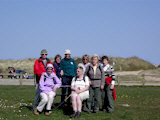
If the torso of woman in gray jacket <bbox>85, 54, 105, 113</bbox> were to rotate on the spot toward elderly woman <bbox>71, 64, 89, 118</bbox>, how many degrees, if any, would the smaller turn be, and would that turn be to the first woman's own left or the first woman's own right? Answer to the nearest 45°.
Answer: approximately 45° to the first woman's own right

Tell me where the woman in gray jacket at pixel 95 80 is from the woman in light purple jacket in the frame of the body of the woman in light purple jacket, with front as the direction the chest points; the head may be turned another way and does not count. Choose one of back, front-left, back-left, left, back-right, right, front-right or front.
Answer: left

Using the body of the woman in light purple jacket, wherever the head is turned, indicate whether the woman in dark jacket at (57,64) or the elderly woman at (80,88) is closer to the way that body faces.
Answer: the elderly woman

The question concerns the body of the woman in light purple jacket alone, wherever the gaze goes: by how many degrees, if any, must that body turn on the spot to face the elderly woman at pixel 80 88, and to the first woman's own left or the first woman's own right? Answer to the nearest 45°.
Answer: approximately 90° to the first woman's own left

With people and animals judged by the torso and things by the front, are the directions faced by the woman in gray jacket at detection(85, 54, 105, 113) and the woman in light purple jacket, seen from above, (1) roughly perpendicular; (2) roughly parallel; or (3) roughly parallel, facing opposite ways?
roughly parallel

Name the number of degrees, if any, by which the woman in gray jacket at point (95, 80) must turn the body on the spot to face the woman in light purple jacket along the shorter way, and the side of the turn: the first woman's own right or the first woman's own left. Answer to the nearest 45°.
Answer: approximately 90° to the first woman's own right

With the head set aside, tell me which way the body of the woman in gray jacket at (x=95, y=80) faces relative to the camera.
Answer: toward the camera

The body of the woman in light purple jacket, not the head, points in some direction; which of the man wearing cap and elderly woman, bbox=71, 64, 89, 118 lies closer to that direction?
the elderly woman

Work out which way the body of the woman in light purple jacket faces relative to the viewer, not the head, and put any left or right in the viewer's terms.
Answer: facing the viewer

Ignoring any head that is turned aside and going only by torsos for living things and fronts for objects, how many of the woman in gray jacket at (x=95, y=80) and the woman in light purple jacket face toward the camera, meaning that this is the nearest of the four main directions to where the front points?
2

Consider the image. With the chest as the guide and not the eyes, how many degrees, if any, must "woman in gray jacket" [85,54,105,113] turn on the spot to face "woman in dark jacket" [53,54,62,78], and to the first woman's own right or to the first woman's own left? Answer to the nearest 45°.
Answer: approximately 135° to the first woman's own right

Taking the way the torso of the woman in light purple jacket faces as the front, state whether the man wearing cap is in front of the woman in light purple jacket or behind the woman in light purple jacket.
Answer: behind

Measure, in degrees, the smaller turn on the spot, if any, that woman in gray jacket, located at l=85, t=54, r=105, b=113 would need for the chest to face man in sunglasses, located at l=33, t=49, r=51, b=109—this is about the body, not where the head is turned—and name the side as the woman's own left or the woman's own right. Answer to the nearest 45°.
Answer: approximately 90° to the woman's own right

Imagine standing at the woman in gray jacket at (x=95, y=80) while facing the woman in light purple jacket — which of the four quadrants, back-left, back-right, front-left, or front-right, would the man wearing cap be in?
front-right

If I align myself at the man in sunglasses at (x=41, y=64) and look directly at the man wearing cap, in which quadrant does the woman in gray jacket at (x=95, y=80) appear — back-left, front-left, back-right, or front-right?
front-right
